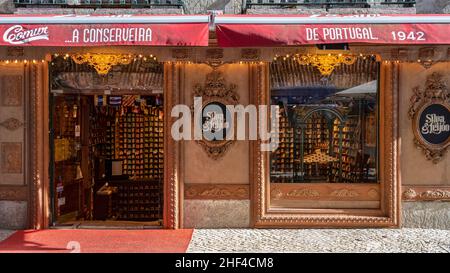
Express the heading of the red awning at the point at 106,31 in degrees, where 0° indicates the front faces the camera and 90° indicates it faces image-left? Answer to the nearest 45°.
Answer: approximately 0°

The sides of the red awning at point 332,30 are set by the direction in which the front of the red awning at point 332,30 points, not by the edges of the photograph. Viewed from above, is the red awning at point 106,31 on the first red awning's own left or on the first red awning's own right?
on the first red awning's own right

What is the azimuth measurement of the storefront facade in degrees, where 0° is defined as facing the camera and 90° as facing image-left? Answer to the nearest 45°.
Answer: approximately 0°

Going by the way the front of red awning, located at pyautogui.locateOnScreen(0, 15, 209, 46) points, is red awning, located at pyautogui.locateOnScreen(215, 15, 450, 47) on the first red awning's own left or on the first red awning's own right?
on the first red awning's own left

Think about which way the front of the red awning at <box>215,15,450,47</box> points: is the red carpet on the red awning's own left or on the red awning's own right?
on the red awning's own right
